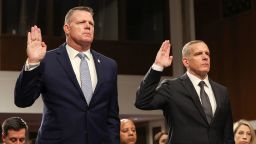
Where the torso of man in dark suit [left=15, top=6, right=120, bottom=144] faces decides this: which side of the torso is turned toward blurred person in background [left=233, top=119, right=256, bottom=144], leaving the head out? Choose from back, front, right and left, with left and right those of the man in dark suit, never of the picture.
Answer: left

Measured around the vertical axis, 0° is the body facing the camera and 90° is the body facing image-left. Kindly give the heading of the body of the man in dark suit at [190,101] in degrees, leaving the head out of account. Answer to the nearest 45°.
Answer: approximately 315°

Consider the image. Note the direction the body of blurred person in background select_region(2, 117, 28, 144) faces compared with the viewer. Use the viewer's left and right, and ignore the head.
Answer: facing the viewer and to the right of the viewer

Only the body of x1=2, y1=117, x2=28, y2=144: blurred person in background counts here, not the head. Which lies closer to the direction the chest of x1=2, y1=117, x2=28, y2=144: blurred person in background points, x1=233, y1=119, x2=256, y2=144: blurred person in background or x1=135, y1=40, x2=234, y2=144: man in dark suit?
the man in dark suit

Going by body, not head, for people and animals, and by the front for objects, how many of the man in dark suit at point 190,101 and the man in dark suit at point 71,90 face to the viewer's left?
0

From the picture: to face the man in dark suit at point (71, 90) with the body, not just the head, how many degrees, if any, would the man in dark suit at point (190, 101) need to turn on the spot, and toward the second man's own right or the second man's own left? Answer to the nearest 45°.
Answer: approximately 90° to the second man's own right

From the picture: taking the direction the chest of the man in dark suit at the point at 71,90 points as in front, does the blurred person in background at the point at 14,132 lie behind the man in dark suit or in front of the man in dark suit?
behind
